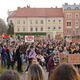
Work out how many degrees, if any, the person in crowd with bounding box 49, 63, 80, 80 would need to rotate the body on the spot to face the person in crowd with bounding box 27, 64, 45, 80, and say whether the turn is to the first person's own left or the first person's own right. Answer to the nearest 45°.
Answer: approximately 45° to the first person's own left

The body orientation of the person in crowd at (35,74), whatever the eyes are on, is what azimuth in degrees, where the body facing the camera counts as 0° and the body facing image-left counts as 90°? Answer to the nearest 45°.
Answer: approximately 180°

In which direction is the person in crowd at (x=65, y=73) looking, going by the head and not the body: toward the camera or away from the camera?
away from the camera

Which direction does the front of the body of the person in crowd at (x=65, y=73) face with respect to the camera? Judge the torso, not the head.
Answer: away from the camera

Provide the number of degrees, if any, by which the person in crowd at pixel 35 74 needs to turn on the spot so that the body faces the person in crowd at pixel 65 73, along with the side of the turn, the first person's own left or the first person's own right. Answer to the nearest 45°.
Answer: approximately 135° to the first person's own right

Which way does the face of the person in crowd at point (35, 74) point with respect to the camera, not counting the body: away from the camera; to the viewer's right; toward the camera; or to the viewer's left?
away from the camera

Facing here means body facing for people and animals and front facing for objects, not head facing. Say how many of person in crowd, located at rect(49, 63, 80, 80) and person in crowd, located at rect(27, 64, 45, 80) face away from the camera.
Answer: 2
